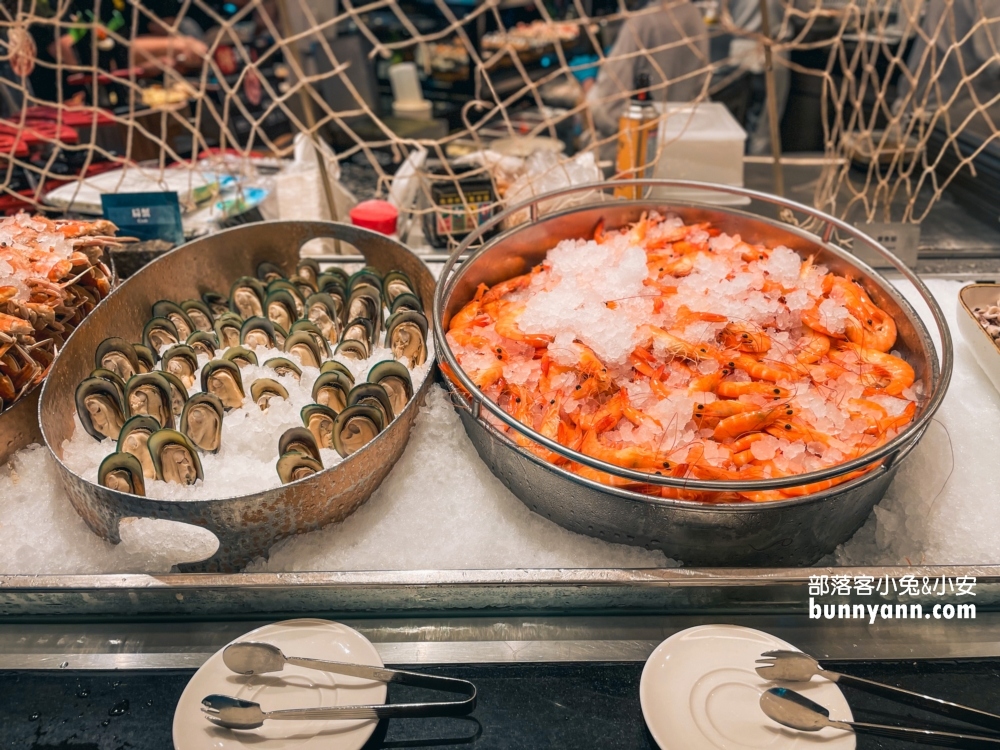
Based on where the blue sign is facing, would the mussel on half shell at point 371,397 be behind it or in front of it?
in front

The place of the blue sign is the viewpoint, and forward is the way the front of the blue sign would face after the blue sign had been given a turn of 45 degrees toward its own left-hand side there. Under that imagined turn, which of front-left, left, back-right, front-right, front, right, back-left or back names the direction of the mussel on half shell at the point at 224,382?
front-right

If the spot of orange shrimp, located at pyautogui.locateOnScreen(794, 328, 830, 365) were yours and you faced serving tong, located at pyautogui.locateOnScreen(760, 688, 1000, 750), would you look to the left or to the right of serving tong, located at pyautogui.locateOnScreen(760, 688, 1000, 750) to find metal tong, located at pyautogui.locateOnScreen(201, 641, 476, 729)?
right

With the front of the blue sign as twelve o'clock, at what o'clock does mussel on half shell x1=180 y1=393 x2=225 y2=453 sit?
The mussel on half shell is roughly at 12 o'clock from the blue sign.

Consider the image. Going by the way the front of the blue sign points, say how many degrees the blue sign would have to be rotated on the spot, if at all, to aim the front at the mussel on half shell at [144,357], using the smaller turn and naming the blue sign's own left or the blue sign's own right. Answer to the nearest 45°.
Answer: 0° — it already faces it

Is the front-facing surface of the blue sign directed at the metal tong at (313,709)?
yes

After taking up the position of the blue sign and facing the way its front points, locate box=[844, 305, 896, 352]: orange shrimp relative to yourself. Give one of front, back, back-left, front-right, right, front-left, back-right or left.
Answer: front-left

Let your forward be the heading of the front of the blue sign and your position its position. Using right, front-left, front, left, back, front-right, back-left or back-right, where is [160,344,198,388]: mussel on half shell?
front

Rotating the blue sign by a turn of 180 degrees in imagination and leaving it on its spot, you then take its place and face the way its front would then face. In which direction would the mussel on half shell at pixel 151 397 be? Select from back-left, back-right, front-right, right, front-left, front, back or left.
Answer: back

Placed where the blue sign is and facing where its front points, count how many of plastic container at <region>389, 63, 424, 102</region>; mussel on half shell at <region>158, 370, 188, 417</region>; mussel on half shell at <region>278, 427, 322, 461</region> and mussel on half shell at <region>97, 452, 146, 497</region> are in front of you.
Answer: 3

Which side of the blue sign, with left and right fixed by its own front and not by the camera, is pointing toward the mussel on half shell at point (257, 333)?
front

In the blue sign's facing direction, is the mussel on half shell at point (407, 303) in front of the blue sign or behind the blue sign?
in front

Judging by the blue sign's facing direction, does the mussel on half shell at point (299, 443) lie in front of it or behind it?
in front

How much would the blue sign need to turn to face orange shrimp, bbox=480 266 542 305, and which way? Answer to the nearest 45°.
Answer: approximately 45° to its left

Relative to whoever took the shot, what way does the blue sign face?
facing the viewer
